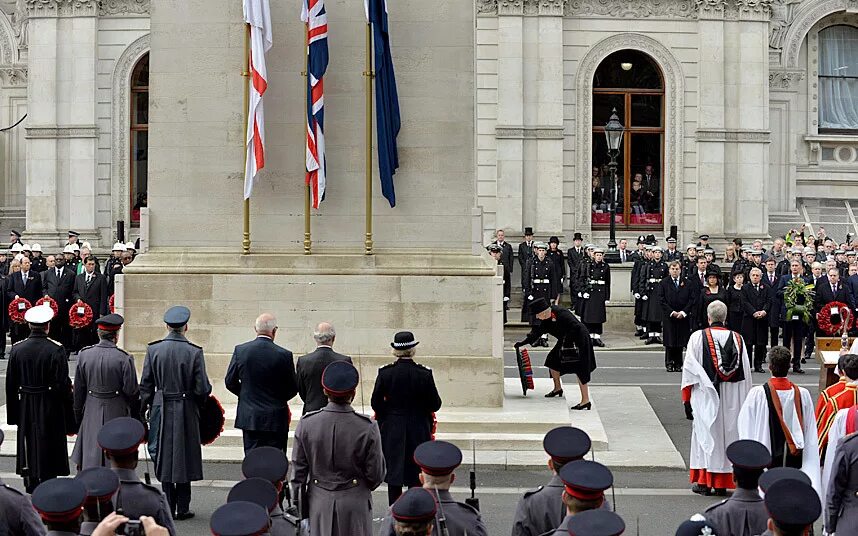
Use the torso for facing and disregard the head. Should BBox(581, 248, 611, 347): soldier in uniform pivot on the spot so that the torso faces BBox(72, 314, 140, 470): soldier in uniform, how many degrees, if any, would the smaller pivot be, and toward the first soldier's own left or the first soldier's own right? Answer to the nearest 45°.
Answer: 0° — they already face them

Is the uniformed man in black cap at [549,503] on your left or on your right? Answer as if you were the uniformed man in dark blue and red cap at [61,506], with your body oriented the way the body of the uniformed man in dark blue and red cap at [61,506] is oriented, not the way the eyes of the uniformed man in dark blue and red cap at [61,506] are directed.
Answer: on your right

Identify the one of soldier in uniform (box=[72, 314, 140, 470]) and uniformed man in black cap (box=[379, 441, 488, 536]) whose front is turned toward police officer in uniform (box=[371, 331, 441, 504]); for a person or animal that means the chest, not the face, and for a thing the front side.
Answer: the uniformed man in black cap

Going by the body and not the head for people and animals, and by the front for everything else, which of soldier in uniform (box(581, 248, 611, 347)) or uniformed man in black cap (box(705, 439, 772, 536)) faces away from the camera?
the uniformed man in black cap

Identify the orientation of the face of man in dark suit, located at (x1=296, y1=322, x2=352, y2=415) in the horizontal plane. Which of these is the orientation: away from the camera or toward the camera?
away from the camera

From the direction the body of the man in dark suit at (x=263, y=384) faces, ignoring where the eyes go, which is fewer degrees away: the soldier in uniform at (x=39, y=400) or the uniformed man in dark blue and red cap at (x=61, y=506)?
the soldier in uniform

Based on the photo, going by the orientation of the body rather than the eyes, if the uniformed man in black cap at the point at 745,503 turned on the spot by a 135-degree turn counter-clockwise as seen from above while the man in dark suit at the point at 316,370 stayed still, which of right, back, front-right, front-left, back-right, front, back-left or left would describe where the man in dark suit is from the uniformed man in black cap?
right

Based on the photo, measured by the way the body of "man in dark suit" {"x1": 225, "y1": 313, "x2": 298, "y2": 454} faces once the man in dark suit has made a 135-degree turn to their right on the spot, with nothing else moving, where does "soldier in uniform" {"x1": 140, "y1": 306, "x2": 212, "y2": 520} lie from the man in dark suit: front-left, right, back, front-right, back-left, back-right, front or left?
back-right

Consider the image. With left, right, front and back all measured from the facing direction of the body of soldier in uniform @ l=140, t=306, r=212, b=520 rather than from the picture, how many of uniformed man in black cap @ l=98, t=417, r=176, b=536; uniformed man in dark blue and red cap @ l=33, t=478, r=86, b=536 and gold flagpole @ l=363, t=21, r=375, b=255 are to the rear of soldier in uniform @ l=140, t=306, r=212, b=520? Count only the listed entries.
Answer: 2

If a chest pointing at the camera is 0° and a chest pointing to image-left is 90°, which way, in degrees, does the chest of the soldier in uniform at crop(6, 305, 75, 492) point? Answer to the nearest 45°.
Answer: approximately 180°

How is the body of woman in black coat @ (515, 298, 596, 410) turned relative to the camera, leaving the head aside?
to the viewer's left

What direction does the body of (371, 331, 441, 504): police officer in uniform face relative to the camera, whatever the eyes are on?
away from the camera

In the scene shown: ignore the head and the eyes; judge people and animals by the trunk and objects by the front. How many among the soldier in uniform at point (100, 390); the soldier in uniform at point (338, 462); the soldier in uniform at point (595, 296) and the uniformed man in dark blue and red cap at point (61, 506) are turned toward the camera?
1

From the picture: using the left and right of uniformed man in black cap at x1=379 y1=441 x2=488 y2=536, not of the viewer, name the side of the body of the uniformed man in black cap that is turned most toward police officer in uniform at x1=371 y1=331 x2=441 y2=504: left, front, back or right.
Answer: front

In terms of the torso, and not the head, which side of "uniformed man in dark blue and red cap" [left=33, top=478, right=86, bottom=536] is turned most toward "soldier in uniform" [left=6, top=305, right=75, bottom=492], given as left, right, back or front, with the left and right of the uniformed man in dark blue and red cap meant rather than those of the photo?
front

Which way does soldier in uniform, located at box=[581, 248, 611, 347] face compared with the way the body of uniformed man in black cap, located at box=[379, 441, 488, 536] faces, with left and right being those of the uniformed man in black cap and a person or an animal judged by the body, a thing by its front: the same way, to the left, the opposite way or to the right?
the opposite way

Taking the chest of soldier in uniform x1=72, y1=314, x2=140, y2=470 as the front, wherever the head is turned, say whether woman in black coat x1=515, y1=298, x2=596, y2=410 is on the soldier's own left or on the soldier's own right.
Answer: on the soldier's own right

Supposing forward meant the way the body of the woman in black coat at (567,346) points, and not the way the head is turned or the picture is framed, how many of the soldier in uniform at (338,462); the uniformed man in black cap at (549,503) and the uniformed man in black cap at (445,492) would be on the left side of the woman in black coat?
3
